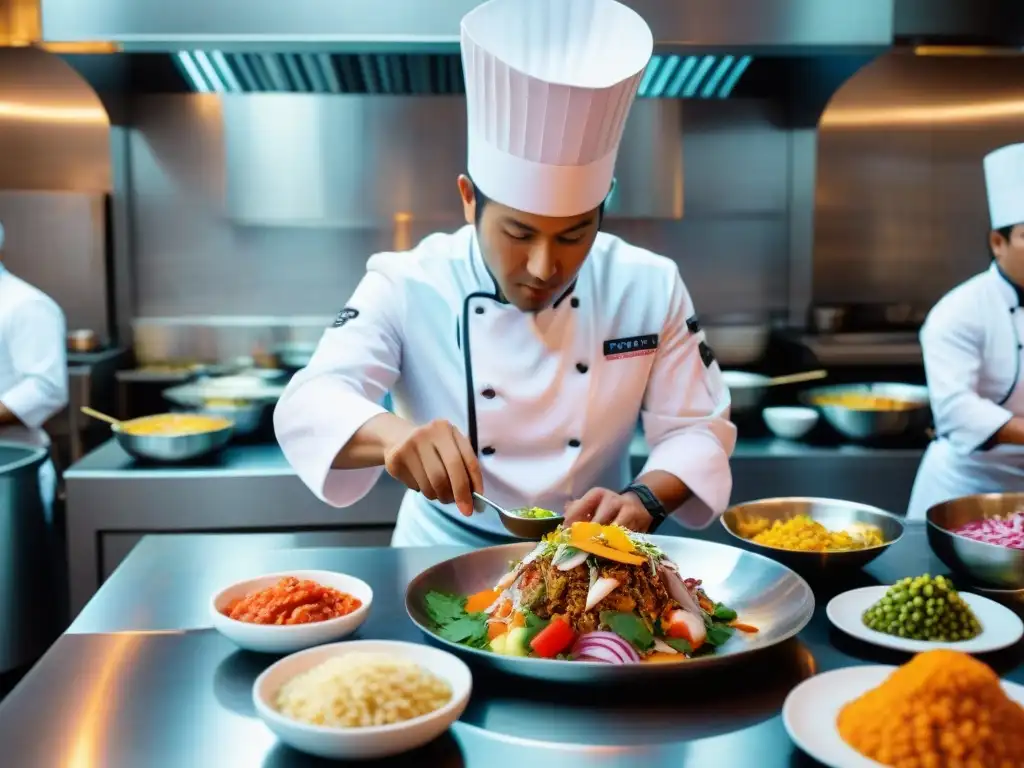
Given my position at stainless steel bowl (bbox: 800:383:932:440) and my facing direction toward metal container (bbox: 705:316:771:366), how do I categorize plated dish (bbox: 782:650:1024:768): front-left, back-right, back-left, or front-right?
back-left

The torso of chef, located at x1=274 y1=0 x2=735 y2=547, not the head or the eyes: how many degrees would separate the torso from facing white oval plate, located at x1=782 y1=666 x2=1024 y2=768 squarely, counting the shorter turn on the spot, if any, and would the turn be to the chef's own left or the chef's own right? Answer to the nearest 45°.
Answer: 0° — they already face it

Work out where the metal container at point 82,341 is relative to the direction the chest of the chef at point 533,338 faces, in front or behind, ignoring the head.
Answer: behind

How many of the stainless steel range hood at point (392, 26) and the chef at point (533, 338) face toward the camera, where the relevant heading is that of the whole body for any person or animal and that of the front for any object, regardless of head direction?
2

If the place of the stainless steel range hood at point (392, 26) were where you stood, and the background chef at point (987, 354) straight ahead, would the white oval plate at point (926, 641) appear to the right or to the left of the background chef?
right

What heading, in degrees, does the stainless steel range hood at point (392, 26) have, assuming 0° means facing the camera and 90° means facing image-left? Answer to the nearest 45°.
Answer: approximately 0°

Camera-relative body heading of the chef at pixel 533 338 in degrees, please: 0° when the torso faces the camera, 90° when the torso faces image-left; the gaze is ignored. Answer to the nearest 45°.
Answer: approximately 0°
